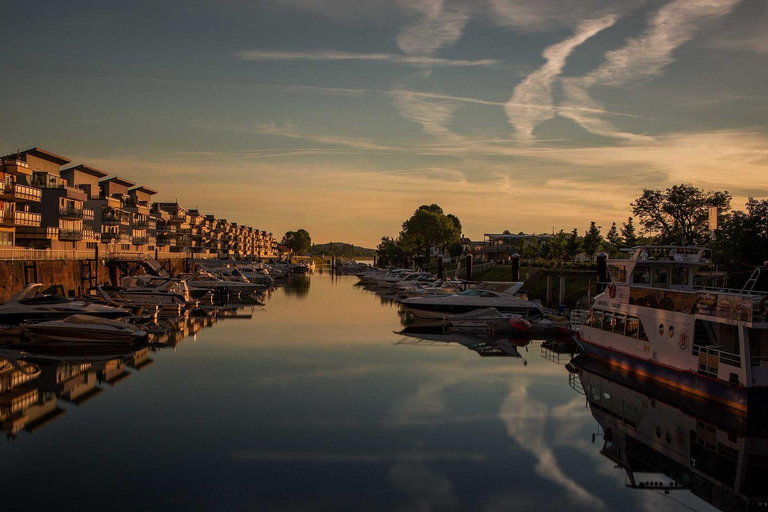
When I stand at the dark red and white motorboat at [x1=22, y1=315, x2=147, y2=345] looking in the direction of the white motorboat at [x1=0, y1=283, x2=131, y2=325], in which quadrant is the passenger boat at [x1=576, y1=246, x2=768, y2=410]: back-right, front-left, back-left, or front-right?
back-right

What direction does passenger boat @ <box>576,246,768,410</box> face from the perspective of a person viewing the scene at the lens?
facing away from the viewer and to the left of the viewer

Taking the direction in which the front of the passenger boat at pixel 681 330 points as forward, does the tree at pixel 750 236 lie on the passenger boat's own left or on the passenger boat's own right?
on the passenger boat's own right

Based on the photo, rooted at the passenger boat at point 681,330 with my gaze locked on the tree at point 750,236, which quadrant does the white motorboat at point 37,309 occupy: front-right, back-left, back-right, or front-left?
back-left

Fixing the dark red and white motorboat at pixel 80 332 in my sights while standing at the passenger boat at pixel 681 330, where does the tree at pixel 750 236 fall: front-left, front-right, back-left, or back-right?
back-right

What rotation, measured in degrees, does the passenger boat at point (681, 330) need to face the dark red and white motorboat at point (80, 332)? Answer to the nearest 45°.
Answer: approximately 45° to its left

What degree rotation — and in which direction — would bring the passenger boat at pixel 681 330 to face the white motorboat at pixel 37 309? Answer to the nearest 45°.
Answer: approximately 45° to its left

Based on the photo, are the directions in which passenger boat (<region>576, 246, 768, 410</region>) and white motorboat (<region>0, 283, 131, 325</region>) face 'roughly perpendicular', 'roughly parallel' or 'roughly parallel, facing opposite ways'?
roughly perpendicular
